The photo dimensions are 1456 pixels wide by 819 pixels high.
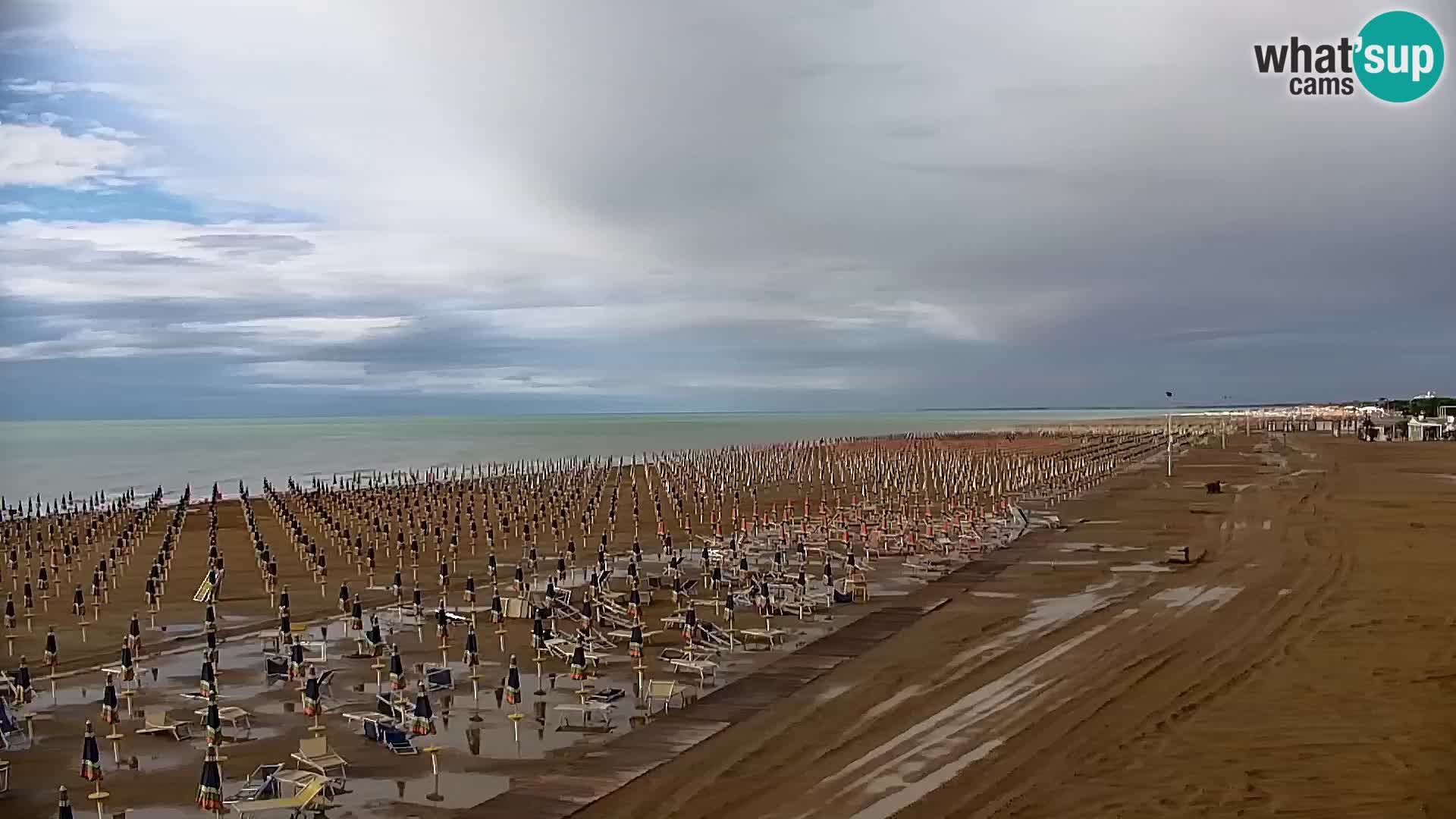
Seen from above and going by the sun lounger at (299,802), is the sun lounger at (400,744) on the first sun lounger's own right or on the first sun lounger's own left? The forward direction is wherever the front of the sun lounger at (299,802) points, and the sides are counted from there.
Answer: on the first sun lounger's own right

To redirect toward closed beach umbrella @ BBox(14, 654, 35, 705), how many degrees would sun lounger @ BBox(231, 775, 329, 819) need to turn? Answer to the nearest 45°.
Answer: approximately 45° to its right

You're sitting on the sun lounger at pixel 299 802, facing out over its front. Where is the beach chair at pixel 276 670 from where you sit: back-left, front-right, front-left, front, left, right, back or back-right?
right

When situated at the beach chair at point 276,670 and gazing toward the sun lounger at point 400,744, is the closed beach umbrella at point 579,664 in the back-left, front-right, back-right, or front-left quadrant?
front-left

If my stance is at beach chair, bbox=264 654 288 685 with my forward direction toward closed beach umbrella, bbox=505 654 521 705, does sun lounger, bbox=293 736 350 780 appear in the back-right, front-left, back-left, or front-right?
front-right

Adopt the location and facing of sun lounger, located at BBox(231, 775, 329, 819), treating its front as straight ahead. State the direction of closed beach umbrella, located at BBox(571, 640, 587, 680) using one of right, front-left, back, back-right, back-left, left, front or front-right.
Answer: back-right

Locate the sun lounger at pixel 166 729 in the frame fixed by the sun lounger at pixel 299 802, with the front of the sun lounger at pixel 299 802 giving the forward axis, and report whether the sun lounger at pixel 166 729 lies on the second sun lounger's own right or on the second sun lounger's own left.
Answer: on the second sun lounger's own right

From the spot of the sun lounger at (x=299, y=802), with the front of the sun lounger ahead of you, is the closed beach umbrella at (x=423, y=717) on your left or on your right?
on your right

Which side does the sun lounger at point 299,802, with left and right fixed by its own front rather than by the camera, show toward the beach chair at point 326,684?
right

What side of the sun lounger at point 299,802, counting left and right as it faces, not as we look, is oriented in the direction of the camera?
left

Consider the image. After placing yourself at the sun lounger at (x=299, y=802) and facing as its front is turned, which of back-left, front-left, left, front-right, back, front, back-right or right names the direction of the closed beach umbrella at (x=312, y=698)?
right

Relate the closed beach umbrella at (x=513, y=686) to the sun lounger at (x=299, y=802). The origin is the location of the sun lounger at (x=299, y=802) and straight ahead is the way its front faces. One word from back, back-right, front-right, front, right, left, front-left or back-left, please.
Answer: back-right

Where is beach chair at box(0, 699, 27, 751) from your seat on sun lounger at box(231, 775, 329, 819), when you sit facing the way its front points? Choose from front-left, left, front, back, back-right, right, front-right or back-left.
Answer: front-right

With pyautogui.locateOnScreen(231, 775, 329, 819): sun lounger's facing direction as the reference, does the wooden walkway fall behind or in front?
behind

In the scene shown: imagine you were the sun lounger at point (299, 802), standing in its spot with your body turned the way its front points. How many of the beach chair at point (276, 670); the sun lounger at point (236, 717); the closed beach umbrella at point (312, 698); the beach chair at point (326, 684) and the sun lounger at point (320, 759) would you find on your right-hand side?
5

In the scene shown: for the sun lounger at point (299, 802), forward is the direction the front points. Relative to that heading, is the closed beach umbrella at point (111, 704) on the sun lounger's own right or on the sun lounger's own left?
on the sun lounger's own right

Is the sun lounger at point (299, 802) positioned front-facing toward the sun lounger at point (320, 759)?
no
